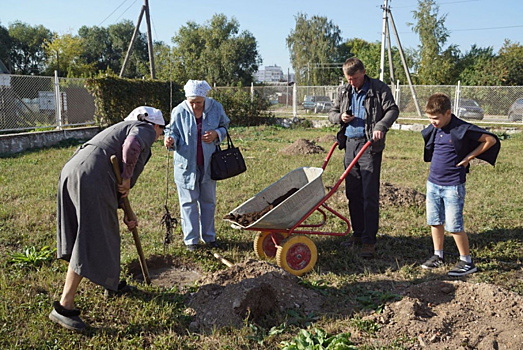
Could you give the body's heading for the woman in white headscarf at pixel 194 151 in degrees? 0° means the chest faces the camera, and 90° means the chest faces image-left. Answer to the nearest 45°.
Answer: approximately 0°

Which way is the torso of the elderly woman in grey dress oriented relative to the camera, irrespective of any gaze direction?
to the viewer's right

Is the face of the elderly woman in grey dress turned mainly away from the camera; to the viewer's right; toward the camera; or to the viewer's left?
to the viewer's right

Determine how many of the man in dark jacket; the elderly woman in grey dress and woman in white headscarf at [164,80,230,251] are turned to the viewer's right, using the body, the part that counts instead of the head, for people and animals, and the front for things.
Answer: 1

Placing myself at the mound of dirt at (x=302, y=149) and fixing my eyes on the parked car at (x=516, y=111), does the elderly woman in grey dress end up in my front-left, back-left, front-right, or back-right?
back-right

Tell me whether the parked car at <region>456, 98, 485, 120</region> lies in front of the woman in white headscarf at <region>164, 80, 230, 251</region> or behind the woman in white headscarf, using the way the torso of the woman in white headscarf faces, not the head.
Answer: behind

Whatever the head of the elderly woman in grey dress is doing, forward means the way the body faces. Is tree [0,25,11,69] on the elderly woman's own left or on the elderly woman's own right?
on the elderly woman's own left

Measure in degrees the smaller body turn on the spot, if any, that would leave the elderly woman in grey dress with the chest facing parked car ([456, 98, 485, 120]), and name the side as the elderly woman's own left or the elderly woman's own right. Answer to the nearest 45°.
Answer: approximately 45° to the elderly woman's own left

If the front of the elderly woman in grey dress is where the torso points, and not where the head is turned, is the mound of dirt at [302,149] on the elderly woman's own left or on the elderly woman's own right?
on the elderly woman's own left

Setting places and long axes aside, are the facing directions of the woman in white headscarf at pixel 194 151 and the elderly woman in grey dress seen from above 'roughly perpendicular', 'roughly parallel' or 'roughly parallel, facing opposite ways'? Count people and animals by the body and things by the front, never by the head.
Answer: roughly perpendicular

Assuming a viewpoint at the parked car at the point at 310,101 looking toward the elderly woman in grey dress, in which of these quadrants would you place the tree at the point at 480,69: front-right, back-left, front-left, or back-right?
back-left

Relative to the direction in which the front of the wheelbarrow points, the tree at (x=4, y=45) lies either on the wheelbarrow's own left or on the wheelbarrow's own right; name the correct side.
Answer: on the wheelbarrow's own right

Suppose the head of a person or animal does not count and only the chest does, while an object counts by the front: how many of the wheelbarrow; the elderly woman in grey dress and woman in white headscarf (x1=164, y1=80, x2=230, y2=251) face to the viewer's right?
1

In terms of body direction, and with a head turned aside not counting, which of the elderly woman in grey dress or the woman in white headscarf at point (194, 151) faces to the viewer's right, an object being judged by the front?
the elderly woman in grey dress

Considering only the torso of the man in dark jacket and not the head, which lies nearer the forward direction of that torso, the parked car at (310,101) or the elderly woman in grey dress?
the elderly woman in grey dress

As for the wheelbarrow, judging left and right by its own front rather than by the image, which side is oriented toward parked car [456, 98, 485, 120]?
back

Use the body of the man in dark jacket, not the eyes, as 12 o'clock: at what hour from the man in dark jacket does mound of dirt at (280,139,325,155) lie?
The mound of dirt is roughly at 4 o'clock from the man in dark jacket.
